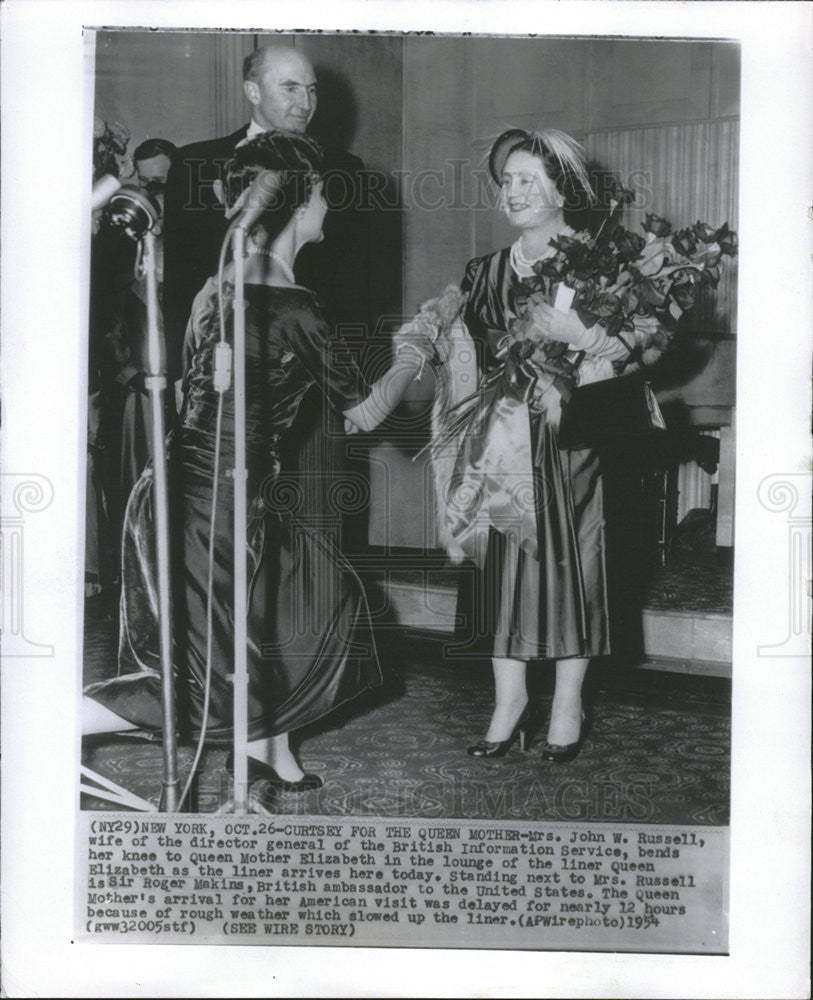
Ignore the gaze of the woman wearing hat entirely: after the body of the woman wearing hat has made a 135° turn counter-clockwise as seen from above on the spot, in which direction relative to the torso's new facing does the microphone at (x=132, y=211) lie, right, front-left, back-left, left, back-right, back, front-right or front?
back

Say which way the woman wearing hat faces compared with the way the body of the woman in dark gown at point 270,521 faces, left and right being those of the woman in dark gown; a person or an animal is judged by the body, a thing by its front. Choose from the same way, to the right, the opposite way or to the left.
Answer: the opposite way

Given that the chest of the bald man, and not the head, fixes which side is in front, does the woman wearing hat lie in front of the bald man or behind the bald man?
in front

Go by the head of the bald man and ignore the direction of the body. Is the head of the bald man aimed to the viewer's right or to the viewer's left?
to the viewer's right

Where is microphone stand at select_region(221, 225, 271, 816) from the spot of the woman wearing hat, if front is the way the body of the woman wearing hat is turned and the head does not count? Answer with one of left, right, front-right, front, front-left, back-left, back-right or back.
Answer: front-right

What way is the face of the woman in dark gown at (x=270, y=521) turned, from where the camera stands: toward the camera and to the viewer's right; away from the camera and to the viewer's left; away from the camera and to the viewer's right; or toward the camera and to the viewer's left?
away from the camera and to the viewer's right

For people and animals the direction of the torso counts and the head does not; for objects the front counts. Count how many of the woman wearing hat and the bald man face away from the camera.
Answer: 0

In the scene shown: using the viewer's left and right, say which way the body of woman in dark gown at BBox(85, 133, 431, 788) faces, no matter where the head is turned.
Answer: facing away from the viewer and to the right of the viewer

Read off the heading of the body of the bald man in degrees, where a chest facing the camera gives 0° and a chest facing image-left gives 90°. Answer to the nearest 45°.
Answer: approximately 315°
